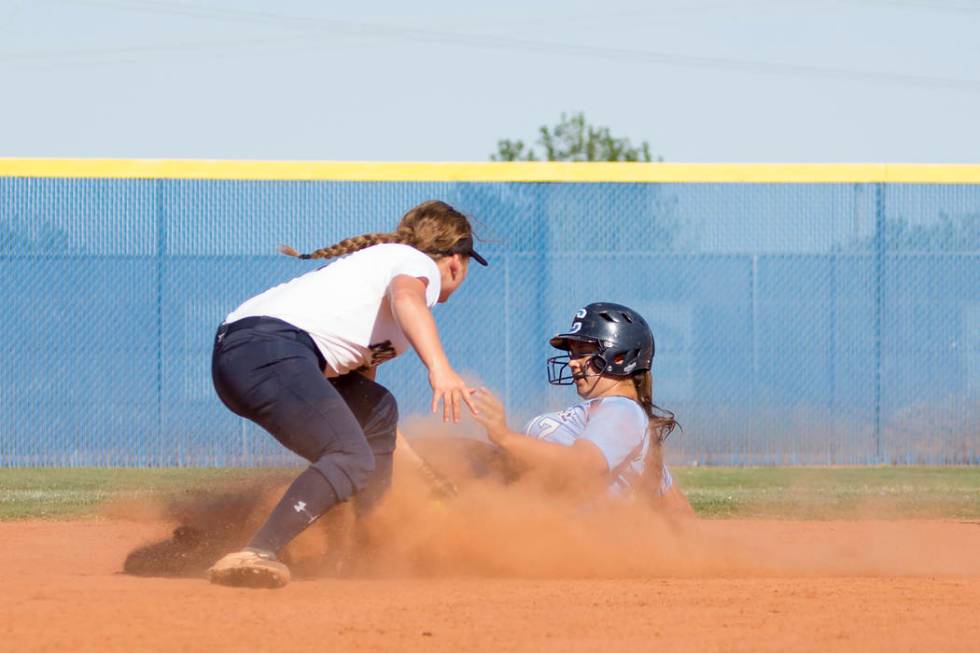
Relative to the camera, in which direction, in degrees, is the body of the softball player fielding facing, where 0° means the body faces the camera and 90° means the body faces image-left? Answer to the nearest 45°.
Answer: approximately 270°

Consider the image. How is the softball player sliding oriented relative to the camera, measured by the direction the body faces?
to the viewer's left
